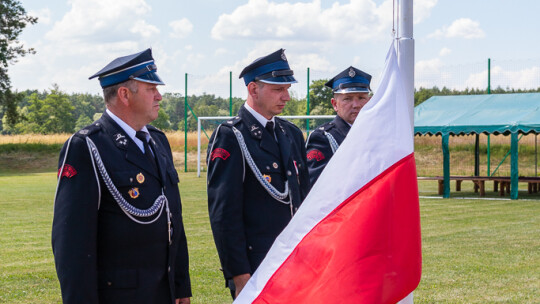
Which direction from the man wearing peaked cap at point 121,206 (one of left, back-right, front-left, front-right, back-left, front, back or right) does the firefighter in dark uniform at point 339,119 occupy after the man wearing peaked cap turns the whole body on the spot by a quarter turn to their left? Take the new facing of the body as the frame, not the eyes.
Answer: front

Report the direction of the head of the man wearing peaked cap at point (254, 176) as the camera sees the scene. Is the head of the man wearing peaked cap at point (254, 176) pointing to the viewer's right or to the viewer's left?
to the viewer's right

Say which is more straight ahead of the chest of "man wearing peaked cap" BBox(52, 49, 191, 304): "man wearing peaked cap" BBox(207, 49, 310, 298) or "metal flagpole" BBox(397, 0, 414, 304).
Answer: the metal flagpole

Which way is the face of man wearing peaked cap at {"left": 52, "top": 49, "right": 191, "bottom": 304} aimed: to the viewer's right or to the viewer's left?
to the viewer's right

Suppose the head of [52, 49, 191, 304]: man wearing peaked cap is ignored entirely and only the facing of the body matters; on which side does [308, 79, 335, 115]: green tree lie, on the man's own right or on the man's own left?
on the man's own left

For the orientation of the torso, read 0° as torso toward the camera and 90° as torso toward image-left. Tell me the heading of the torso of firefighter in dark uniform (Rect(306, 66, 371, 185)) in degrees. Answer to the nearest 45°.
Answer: approximately 315°

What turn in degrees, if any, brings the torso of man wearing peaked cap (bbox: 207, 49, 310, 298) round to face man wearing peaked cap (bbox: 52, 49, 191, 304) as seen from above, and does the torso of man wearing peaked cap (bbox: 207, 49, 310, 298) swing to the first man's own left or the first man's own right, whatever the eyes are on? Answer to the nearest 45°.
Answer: approximately 90° to the first man's own right

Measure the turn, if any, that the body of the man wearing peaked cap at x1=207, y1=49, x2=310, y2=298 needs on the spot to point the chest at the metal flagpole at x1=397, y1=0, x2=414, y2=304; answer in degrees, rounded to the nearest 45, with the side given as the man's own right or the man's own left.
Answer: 0° — they already face it

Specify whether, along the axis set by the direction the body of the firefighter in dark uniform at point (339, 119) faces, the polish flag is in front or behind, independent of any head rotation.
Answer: in front

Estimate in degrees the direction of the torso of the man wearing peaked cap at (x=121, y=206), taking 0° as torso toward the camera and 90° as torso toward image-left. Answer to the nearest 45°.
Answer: approximately 315°
